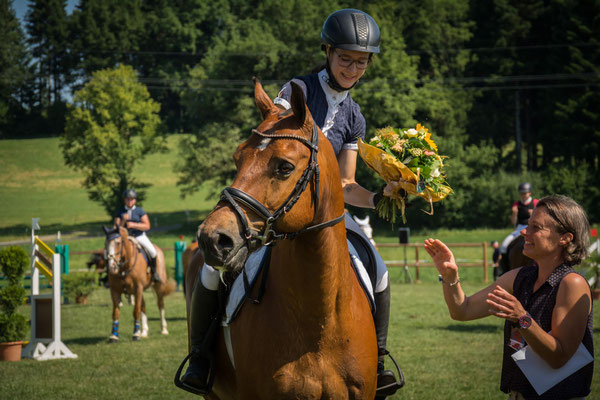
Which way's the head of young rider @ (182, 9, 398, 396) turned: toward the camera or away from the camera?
toward the camera

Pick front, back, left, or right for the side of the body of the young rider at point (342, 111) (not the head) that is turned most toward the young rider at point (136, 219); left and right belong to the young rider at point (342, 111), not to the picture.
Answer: back

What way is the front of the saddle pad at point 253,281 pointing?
toward the camera

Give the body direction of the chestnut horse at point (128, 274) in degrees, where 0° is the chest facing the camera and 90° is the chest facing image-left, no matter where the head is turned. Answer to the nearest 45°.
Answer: approximately 45°

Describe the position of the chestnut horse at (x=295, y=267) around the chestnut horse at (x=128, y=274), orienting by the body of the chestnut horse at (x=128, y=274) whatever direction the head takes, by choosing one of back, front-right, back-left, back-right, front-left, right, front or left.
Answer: front-left

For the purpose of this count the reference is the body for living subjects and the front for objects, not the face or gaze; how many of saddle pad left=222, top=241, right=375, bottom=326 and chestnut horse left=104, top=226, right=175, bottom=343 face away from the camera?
0

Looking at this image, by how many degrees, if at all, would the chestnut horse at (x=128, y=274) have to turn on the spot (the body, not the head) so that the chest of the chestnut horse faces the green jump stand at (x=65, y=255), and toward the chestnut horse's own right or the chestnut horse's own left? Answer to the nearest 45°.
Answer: approximately 135° to the chestnut horse's own right

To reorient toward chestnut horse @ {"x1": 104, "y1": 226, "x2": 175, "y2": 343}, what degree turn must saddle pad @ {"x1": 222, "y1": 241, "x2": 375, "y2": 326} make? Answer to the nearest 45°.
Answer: approximately 180°

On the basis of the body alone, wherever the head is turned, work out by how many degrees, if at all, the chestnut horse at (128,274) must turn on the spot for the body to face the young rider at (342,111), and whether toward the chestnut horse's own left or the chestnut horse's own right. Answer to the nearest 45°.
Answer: approximately 45° to the chestnut horse's own left

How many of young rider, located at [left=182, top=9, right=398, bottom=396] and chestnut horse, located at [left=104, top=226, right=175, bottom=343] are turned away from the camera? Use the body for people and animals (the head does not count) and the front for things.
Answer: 0
